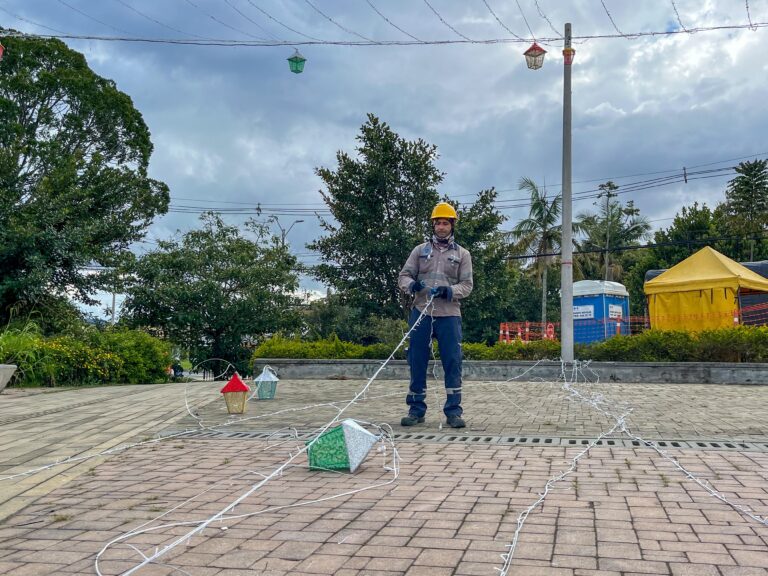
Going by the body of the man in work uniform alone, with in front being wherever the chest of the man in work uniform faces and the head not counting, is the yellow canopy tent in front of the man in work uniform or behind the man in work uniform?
behind

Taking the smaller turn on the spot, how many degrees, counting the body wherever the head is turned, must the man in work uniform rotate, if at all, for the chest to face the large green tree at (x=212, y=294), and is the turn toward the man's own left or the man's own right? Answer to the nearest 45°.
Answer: approximately 135° to the man's own right

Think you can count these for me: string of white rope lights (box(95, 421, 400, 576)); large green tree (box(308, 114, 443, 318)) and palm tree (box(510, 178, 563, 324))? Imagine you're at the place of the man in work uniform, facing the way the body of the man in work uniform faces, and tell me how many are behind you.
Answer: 2

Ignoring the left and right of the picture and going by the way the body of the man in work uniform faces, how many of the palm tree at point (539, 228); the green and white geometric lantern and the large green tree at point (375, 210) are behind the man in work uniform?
2

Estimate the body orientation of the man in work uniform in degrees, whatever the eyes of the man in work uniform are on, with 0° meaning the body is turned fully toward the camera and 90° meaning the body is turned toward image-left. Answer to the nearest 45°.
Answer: approximately 0°

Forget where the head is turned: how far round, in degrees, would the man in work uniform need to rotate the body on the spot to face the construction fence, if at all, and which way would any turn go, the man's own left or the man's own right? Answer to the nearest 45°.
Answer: approximately 135° to the man's own left

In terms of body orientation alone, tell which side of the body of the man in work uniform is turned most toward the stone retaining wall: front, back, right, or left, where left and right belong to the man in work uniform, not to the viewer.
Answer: back

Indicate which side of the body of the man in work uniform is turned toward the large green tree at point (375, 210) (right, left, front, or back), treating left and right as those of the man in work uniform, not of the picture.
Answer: back

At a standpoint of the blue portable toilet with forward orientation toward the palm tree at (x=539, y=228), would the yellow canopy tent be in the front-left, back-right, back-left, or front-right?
back-right

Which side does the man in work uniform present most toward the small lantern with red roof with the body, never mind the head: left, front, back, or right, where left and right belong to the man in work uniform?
right

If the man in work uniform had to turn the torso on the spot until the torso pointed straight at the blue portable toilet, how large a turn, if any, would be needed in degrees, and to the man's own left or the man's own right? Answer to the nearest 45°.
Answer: approximately 180°

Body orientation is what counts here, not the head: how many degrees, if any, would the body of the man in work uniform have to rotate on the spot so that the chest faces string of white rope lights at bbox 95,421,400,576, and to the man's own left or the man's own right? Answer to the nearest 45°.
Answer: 0° — they already face it

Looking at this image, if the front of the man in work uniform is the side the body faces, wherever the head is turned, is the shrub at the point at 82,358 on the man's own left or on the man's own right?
on the man's own right

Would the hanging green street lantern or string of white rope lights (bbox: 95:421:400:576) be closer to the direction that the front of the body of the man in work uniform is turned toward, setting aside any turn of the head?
the string of white rope lights

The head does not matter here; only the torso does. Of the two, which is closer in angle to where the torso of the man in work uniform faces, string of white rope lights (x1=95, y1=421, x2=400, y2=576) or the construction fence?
the string of white rope lights

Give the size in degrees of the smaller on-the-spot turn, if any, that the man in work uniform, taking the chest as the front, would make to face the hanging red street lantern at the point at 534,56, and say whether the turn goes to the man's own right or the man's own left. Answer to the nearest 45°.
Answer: approximately 180°
